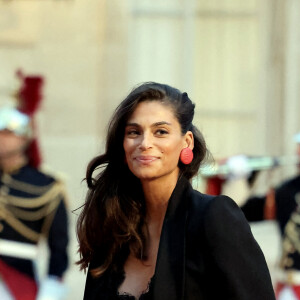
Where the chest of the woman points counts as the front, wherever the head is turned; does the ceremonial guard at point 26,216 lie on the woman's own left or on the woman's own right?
on the woman's own right

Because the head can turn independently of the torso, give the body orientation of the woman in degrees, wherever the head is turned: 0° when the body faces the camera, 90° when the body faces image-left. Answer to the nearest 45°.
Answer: approximately 45°

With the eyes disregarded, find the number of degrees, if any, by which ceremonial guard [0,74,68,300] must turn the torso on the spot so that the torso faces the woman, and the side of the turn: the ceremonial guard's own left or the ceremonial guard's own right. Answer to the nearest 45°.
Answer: approximately 45° to the ceremonial guard's own left

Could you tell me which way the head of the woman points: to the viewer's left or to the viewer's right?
to the viewer's left
